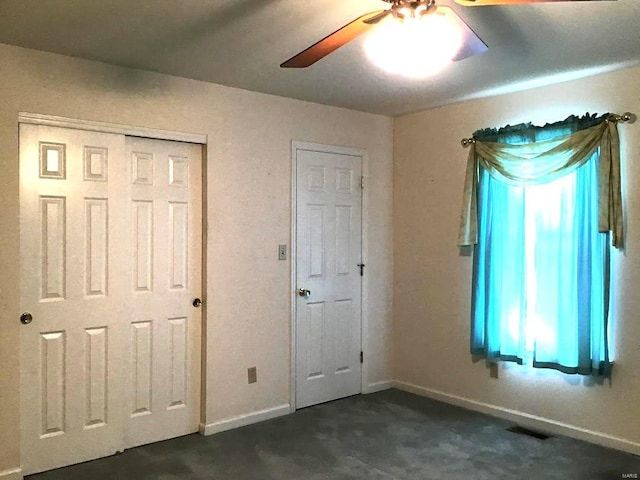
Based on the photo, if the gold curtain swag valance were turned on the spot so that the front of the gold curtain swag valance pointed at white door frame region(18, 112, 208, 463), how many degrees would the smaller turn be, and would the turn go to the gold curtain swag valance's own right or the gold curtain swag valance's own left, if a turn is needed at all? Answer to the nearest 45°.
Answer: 0° — it already faces it

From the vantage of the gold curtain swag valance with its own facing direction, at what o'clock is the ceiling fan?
The ceiling fan is roughly at 11 o'clock from the gold curtain swag valance.

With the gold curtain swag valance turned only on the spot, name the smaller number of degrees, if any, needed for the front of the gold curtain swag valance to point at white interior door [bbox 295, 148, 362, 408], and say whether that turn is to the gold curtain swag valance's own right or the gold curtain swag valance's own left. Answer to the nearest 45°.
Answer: approximately 45° to the gold curtain swag valance's own right

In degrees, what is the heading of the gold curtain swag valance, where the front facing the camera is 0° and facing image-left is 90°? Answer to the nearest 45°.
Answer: approximately 45°

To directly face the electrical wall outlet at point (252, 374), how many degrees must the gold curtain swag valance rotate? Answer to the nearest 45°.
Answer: approximately 45° to its right
